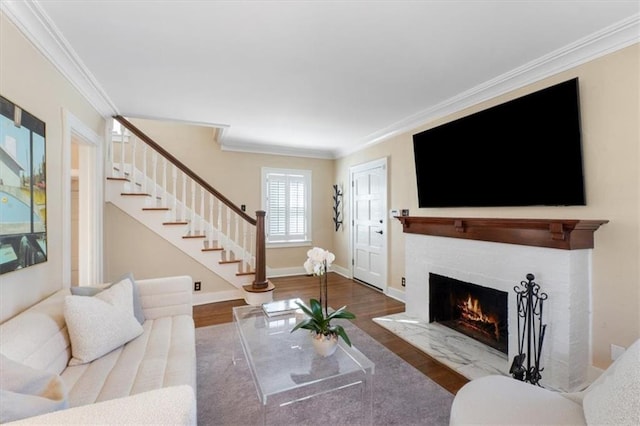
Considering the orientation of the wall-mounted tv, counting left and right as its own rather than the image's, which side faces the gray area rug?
front

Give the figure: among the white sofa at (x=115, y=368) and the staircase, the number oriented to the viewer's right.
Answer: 2

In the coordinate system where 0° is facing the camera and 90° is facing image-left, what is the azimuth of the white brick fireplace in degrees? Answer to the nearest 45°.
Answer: approximately 45°

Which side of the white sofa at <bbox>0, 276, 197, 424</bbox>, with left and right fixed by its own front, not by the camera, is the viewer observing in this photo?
right

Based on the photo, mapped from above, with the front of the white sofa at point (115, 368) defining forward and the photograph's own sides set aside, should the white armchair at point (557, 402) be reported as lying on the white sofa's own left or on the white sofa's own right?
on the white sofa's own right

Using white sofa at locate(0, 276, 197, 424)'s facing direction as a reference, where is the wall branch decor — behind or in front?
in front

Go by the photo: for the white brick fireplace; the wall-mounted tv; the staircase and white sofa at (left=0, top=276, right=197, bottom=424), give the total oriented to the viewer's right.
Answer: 2

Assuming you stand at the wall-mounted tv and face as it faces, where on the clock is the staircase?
The staircase is roughly at 1 o'clock from the wall-mounted tv.

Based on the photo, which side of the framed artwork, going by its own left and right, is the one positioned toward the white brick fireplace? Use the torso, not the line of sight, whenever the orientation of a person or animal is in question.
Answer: front

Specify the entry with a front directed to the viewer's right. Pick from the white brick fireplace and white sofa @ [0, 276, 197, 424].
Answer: the white sofa

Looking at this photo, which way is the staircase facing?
to the viewer's right

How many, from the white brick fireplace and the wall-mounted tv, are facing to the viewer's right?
0

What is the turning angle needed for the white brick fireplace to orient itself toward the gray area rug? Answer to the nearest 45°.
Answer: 0° — it already faces it

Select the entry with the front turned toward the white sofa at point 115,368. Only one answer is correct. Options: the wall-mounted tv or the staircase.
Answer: the wall-mounted tv

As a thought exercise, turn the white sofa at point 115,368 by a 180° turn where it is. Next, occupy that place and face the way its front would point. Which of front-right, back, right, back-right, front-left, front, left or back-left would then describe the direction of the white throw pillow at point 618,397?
back-left

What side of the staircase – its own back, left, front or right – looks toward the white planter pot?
right

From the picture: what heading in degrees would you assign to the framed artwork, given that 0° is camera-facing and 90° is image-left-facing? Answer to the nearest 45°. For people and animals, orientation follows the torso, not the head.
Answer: approximately 315°

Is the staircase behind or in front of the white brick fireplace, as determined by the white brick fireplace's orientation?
in front
